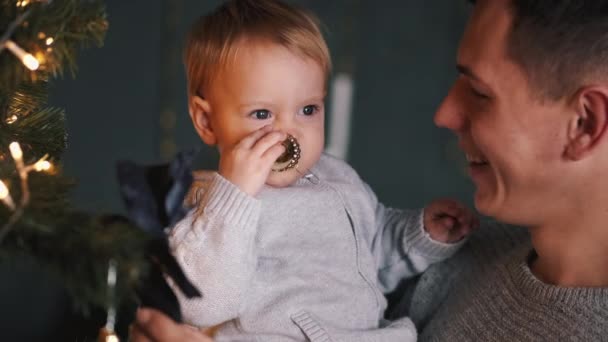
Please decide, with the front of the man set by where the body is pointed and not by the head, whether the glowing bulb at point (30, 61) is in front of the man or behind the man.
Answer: in front

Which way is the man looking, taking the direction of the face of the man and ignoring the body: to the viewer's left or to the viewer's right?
to the viewer's left

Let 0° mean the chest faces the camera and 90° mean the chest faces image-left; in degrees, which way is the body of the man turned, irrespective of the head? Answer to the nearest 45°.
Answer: approximately 45°

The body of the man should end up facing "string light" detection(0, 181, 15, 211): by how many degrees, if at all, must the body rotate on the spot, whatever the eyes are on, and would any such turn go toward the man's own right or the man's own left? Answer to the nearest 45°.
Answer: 0° — they already face it

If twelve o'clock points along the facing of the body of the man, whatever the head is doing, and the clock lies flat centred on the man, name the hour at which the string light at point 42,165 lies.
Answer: The string light is roughly at 1 o'clock from the man.

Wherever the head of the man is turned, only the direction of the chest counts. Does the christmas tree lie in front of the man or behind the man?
in front

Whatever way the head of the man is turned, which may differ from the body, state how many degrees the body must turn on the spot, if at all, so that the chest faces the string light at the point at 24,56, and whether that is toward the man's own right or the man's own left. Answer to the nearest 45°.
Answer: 0° — they already face it
